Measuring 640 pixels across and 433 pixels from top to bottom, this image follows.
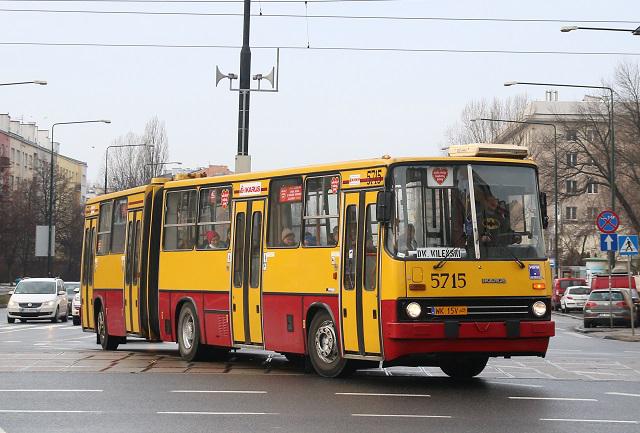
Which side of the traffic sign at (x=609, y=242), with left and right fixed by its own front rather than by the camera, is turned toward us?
front

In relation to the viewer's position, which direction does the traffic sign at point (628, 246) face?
facing the viewer

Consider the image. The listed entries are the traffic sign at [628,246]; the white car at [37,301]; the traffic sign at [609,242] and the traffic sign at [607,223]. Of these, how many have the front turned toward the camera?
4

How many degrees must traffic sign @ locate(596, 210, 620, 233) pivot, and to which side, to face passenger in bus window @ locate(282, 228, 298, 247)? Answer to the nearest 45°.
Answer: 0° — it already faces them

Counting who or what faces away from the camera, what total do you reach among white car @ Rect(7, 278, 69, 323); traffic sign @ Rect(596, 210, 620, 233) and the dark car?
1

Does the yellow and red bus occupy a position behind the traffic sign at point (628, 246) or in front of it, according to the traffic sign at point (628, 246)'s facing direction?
in front

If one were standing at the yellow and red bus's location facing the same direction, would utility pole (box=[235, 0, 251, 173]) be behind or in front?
behind

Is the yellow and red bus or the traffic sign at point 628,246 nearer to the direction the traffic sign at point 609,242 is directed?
the yellow and red bus

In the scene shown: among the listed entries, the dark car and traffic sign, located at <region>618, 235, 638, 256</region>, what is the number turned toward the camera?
1

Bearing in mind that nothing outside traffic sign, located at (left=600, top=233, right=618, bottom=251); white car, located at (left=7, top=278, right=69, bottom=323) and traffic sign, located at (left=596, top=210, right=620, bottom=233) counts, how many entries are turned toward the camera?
3

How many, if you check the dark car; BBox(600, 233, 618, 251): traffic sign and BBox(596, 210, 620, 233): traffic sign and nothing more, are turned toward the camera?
2

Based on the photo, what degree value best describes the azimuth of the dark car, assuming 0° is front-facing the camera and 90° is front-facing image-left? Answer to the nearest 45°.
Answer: approximately 180°

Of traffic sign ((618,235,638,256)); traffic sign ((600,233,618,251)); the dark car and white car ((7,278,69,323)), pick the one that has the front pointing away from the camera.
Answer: the dark car
